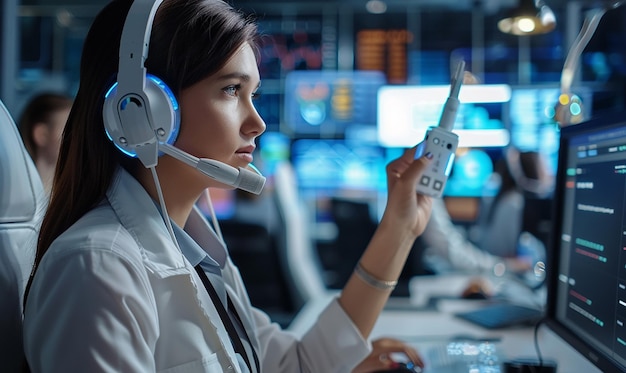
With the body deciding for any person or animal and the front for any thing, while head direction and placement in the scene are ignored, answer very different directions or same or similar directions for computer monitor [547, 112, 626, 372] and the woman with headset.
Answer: very different directions

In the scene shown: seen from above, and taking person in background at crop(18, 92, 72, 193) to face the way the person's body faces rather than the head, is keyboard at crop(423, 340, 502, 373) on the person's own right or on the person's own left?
on the person's own right

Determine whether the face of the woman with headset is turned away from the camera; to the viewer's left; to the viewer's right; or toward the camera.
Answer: to the viewer's right

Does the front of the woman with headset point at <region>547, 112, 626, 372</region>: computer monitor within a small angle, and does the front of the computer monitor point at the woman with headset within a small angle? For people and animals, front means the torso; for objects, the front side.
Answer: yes

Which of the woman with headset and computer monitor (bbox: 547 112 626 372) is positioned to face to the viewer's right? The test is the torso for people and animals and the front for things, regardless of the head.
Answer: the woman with headset

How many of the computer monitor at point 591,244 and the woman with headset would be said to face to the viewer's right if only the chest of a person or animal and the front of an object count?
1

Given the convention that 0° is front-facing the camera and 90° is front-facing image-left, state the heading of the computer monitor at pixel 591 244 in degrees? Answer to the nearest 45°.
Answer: approximately 45°

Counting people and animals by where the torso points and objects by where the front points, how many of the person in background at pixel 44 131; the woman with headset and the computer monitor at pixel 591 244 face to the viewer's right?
2

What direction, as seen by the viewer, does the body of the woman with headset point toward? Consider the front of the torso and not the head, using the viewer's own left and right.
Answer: facing to the right of the viewer

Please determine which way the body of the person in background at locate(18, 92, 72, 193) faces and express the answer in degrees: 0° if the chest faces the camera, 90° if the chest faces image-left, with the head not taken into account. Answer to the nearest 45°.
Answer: approximately 270°
